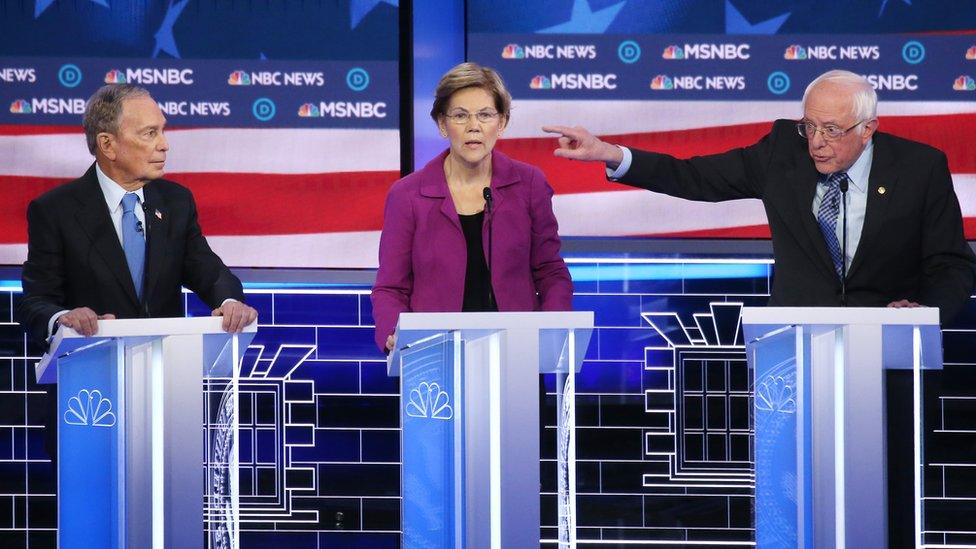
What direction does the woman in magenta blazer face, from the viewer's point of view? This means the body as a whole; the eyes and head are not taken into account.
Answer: toward the camera

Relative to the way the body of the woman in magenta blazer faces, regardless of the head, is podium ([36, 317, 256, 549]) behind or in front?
in front

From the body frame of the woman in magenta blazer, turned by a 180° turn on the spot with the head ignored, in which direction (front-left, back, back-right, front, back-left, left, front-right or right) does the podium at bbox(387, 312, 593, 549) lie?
back

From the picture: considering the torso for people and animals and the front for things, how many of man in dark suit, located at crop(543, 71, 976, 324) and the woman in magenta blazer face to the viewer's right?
0

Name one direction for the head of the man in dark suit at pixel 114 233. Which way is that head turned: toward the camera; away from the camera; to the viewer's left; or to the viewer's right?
to the viewer's right

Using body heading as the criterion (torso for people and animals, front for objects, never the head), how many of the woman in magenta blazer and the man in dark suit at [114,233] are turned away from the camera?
0

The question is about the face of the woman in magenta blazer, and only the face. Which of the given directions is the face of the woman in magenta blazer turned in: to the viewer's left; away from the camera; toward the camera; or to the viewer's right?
toward the camera

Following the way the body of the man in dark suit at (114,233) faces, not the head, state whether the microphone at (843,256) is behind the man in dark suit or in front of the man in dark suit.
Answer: in front

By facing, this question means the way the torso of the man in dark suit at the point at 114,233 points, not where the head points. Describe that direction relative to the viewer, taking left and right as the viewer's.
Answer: facing the viewer and to the right of the viewer

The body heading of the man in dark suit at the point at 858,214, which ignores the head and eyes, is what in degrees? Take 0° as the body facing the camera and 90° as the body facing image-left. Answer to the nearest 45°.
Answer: approximately 45°
